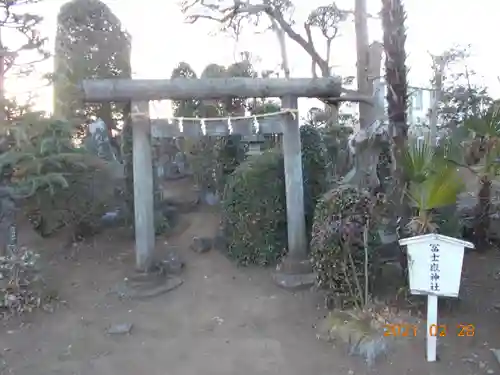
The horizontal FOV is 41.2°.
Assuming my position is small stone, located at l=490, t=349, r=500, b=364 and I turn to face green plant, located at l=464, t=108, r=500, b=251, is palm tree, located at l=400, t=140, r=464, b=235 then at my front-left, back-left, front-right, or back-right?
front-left

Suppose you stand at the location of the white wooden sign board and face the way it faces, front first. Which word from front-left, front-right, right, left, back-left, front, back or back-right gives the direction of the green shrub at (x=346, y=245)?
back-right

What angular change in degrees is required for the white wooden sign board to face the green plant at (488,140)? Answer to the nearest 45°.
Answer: approximately 180°

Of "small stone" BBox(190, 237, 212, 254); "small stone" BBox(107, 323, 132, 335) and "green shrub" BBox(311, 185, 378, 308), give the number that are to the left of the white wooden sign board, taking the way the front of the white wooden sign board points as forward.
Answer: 0

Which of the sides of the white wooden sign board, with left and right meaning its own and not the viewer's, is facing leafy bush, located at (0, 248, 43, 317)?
right

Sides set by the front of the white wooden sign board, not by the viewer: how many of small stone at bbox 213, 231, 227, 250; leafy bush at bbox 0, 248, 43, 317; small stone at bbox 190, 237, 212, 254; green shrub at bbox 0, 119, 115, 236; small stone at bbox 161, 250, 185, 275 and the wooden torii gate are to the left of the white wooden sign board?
0

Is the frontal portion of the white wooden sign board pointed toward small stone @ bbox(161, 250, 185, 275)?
no

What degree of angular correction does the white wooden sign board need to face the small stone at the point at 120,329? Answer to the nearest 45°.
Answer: approximately 90° to its right

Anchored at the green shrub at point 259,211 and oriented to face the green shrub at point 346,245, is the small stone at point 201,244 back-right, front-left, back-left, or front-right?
back-right

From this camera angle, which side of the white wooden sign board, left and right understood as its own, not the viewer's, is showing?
front

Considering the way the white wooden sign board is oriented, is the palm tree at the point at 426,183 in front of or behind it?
behind
